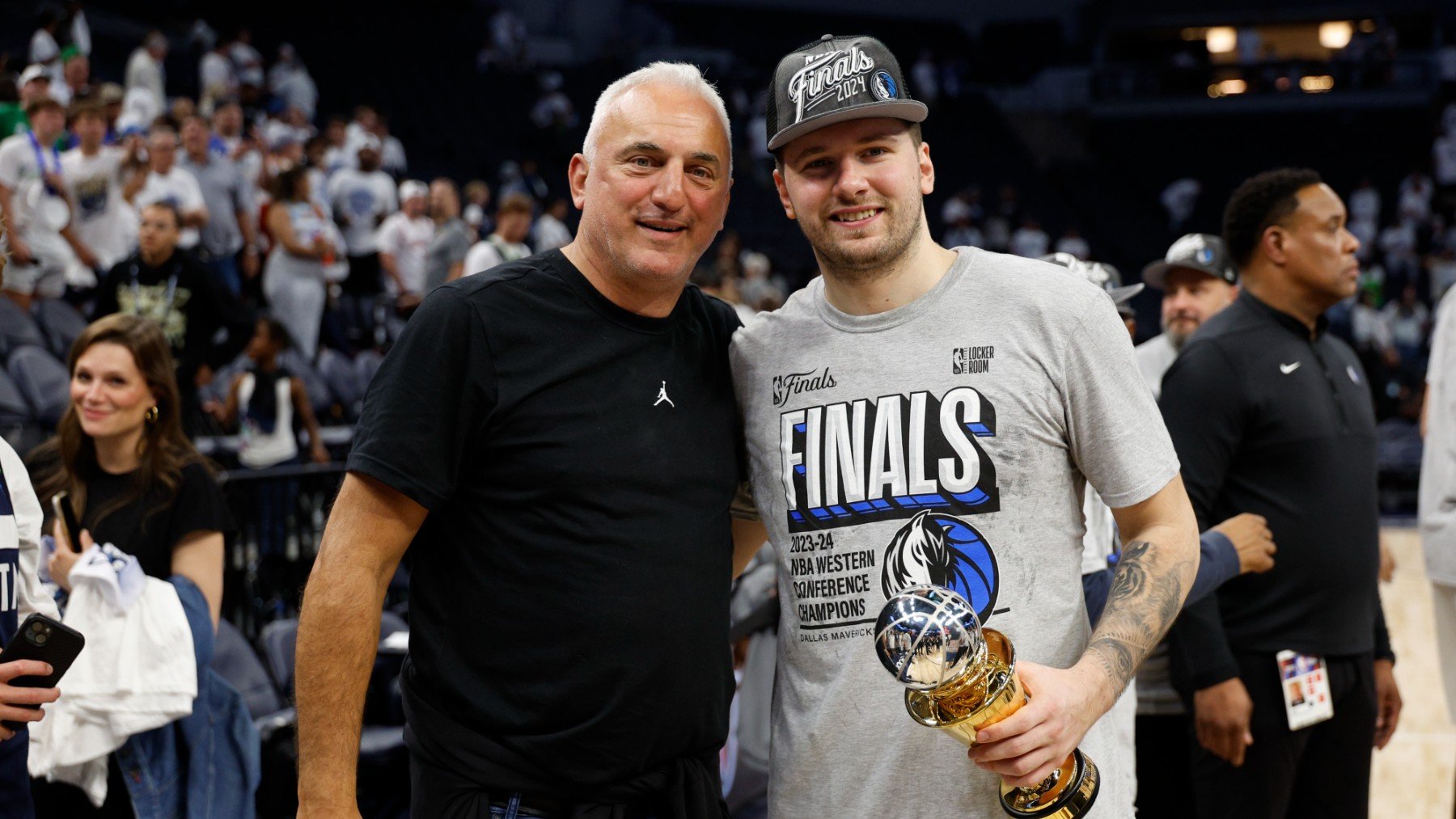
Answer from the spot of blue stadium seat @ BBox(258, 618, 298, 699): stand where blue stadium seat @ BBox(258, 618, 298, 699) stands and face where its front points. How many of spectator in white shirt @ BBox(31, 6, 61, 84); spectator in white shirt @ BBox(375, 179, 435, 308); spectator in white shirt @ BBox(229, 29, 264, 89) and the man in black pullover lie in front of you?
1

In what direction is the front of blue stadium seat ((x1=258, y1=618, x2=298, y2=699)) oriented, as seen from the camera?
facing the viewer and to the right of the viewer

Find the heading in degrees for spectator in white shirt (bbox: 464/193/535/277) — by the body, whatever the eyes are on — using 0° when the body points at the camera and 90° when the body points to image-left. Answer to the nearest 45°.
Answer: approximately 315°

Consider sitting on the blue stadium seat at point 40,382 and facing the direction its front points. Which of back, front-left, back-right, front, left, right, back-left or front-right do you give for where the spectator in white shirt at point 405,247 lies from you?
left

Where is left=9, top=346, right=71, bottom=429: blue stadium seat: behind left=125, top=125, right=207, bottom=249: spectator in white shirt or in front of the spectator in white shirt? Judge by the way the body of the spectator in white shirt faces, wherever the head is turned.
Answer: in front

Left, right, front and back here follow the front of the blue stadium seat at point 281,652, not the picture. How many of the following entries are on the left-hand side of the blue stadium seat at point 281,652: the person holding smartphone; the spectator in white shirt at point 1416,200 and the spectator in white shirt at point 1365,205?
2

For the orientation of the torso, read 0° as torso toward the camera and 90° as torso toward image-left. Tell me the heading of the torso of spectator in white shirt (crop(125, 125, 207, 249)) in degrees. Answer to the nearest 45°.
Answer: approximately 0°
